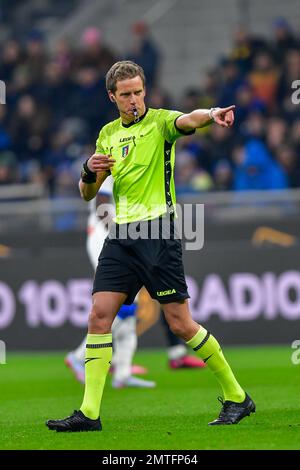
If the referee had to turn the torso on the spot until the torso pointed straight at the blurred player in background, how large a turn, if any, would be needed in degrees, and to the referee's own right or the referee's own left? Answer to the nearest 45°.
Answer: approximately 135° to the referee's own right

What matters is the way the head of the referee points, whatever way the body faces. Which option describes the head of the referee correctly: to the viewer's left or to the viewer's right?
to the viewer's right
